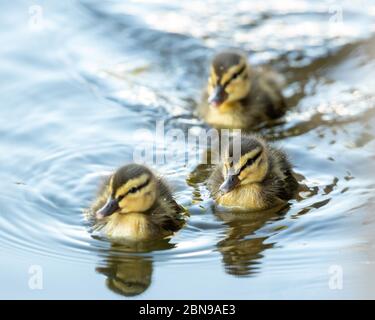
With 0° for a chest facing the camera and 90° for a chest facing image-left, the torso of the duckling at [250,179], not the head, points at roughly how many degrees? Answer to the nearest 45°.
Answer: approximately 45°

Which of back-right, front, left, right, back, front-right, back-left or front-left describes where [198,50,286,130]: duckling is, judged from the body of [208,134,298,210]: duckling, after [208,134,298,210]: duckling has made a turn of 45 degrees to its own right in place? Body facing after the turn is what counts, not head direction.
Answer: right

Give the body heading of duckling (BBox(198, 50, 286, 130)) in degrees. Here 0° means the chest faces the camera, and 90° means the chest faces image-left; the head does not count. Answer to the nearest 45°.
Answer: approximately 45°
